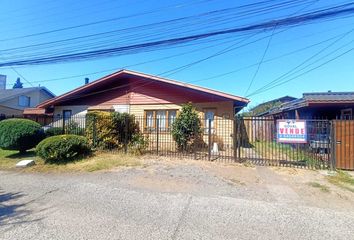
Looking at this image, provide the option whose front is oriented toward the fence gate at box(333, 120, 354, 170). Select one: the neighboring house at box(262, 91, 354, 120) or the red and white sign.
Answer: the neighboring house

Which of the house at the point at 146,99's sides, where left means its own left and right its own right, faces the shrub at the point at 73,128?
front

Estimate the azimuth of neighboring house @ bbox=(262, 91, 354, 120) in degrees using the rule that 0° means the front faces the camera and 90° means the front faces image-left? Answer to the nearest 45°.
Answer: approximately 0°

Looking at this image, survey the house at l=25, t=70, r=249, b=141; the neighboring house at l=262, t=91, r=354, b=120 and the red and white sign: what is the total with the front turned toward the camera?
3

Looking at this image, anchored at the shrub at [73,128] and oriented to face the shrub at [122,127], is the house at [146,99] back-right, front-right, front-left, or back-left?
front-left

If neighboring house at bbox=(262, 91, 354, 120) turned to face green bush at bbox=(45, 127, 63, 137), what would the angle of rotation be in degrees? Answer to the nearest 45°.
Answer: approximately 45° to its right

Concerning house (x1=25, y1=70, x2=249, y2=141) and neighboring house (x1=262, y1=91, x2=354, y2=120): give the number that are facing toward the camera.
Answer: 2

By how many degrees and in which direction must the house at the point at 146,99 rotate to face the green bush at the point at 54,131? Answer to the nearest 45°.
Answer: approximately 90° to its right

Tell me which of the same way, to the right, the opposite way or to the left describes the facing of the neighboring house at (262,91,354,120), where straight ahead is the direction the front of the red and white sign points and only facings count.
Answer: the same way

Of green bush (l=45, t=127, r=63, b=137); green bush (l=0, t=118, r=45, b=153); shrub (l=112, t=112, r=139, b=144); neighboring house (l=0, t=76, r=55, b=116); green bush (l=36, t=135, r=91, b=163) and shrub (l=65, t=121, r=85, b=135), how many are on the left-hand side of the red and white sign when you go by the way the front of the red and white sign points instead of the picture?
0

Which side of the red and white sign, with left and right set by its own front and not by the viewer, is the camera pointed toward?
front

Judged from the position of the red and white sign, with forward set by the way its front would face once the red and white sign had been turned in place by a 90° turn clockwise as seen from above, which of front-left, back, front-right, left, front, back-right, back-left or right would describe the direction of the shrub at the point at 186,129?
front

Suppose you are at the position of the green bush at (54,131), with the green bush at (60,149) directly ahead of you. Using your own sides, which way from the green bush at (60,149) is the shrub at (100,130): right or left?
left

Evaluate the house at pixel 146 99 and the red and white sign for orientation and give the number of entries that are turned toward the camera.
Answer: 2

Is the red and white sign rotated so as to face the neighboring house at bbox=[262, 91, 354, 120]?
no
